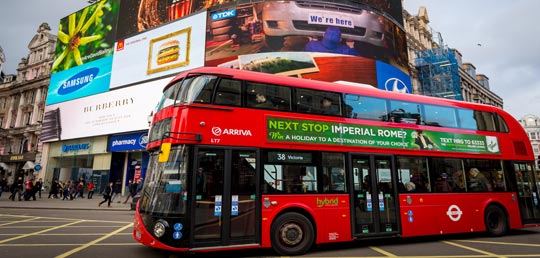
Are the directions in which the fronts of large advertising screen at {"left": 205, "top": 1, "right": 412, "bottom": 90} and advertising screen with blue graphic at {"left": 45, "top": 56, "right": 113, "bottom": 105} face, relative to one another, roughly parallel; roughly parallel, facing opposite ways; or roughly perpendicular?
roughly parallel

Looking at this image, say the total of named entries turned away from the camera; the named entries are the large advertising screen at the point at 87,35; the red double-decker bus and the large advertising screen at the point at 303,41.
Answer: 0

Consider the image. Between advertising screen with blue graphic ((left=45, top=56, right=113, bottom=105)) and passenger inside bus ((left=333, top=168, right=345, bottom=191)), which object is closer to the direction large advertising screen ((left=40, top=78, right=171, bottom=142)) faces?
the passenger inside bus

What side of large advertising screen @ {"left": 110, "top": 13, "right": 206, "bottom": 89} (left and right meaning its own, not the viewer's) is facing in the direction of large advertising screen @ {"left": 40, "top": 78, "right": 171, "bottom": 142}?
right

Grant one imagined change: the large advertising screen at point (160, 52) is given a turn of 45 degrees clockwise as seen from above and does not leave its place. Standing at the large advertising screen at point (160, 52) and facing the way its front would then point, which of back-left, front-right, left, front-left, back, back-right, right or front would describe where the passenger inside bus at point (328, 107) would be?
left

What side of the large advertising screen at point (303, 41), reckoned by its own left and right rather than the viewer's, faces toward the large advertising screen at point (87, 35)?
right

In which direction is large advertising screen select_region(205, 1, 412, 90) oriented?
toward the camera

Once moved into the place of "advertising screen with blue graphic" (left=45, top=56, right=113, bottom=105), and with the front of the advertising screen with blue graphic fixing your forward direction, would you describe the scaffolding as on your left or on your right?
on your left

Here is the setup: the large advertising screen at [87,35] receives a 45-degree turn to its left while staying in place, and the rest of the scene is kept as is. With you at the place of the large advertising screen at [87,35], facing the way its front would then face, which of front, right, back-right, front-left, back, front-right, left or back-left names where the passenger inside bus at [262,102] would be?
front

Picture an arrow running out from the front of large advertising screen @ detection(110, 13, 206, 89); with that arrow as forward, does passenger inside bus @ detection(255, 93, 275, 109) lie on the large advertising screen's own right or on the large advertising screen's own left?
on the large advertising screen's own left

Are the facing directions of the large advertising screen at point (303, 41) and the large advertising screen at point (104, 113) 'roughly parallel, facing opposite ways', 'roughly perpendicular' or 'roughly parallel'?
roughly parallel

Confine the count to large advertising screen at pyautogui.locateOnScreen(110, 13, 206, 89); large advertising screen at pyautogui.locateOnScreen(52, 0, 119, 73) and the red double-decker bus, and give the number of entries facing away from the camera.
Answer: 0
